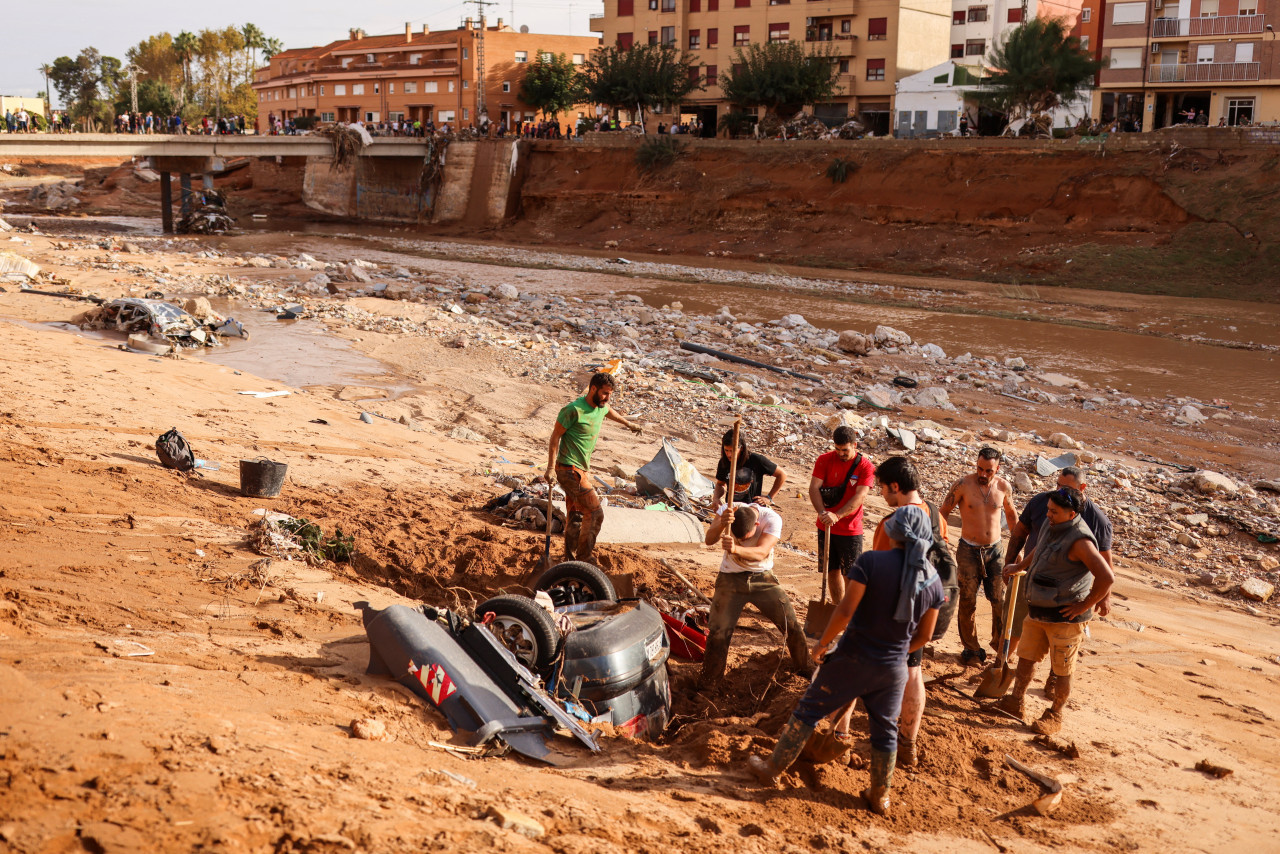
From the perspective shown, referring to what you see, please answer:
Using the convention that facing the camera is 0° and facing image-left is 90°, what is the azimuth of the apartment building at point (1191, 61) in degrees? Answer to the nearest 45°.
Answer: approximately 0°

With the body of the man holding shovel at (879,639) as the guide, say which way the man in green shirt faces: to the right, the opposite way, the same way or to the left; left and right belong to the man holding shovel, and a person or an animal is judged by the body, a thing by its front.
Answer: the opposite way

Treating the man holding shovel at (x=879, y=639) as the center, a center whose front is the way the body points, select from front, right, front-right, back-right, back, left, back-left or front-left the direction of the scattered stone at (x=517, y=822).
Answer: left

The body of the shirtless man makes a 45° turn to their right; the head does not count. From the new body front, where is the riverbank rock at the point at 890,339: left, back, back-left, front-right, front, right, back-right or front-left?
back-right

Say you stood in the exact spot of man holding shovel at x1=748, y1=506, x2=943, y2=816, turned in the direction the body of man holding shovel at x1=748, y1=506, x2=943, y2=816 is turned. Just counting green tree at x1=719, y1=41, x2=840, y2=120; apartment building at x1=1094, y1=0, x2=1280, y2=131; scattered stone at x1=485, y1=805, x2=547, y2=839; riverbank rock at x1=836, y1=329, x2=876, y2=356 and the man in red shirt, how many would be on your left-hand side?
1

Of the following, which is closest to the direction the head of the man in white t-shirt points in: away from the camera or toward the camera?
toward the camera

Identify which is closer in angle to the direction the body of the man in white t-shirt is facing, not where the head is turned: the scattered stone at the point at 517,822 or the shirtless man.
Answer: the scattered stone

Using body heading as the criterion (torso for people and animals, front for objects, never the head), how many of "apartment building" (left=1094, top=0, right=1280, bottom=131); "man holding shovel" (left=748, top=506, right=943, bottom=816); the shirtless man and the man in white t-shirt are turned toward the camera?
3

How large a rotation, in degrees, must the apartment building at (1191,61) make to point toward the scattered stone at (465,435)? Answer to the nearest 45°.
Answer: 0° — it already faces it

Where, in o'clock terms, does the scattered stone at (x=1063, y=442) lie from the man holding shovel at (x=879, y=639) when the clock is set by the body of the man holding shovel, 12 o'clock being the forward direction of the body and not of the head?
The scattered stone is roughly at 2 o'clock from the man holding shovel.

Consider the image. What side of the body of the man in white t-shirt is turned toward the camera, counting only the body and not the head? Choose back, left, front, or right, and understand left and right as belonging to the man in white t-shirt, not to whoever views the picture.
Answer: front

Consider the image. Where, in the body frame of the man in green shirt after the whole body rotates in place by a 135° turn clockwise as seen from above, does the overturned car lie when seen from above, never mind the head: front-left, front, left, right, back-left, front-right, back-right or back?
left

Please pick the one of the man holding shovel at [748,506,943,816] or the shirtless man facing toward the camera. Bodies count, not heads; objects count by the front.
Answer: the shirtless man

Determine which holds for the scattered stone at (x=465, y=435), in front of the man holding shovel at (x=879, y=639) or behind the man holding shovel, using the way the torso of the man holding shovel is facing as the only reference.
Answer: in front

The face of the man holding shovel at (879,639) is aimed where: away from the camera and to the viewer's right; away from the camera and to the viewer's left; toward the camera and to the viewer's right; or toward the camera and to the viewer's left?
away from the camera and to the viewer's left
